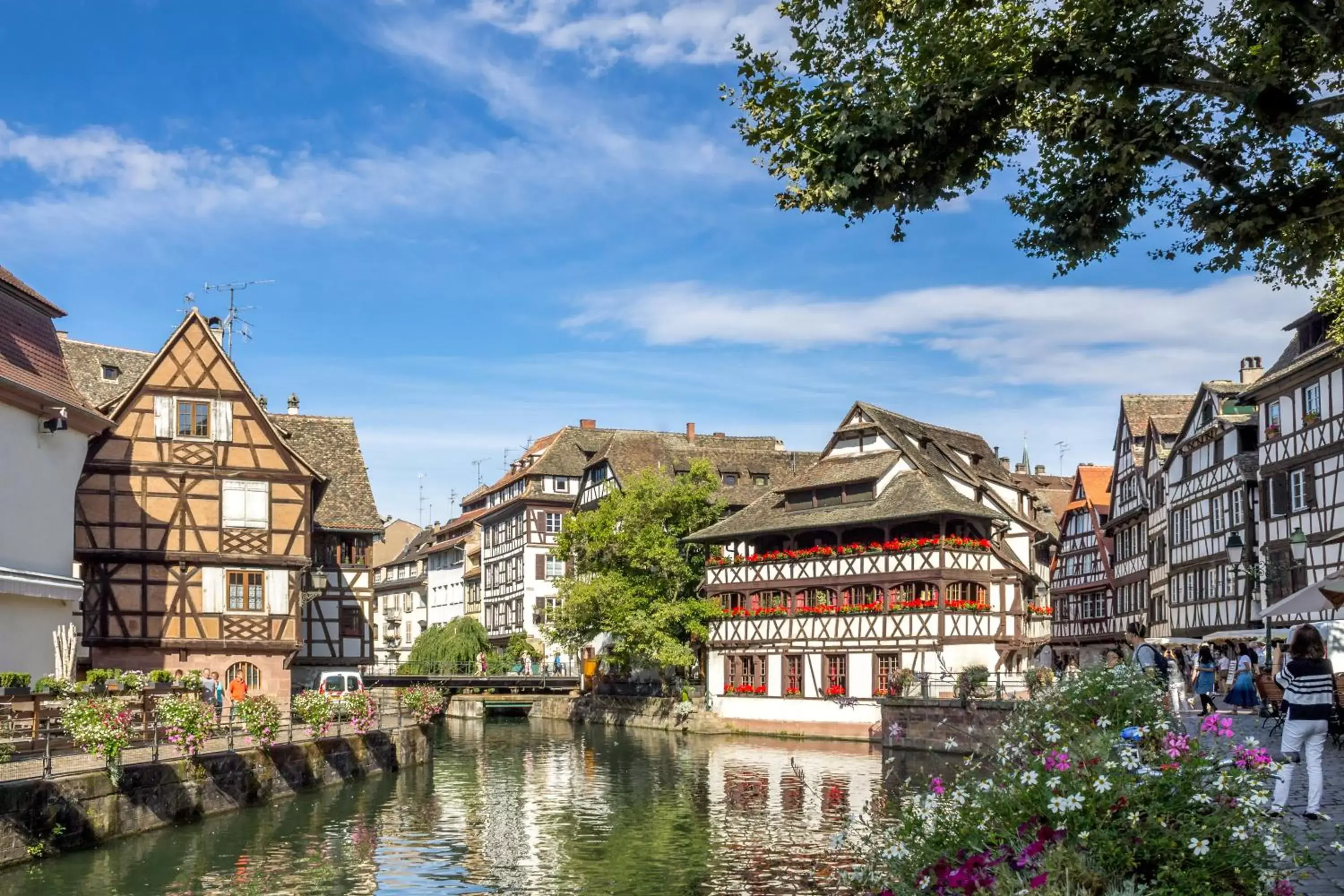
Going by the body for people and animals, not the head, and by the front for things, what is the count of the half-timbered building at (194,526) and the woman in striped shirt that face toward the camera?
1

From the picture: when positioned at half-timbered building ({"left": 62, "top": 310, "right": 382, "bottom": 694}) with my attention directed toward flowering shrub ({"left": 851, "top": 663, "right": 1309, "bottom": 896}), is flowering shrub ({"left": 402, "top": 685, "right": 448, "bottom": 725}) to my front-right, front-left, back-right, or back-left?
front-left

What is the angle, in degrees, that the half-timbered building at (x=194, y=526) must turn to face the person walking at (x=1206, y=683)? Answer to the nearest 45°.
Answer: approximately 45° to its left

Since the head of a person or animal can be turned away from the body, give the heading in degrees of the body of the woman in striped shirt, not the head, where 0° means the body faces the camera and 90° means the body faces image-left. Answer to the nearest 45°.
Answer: approximately 180°

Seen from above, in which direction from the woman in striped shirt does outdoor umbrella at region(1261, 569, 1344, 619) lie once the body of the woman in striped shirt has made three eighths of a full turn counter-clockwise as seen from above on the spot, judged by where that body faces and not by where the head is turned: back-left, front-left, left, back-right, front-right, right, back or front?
back-right

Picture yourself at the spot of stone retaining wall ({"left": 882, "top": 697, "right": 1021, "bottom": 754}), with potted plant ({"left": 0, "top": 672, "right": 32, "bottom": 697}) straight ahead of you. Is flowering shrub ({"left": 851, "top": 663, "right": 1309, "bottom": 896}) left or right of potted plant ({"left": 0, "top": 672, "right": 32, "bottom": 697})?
left

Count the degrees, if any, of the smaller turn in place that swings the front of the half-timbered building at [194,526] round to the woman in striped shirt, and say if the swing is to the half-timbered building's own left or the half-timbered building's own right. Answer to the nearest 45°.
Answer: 0° — it already faces them

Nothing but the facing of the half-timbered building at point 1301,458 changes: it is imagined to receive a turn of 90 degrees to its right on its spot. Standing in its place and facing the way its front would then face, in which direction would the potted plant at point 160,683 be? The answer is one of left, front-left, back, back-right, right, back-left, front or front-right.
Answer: left

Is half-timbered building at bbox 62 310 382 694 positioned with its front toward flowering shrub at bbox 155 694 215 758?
yes

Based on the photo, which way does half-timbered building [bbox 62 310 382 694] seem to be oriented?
toward the camera

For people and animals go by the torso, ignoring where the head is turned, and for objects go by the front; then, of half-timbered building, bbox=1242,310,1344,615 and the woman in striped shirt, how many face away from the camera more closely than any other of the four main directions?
1

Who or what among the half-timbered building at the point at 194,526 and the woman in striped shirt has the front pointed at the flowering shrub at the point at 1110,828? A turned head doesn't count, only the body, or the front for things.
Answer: the half-timbered building

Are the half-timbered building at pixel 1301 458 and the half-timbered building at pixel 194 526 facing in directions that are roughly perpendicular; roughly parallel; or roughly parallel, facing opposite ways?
roughly perpendicular

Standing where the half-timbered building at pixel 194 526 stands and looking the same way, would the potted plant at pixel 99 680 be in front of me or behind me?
in front

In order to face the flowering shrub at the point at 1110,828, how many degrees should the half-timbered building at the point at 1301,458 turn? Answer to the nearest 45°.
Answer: approximately 45° to its left

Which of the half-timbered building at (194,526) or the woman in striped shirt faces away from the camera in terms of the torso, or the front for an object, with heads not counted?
the woman in striped shirt

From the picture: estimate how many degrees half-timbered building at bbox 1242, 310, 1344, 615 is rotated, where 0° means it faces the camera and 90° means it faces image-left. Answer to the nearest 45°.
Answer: approximately 45°

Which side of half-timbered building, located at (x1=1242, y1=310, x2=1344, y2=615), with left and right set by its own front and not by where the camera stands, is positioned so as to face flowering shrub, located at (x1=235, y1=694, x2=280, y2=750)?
front
